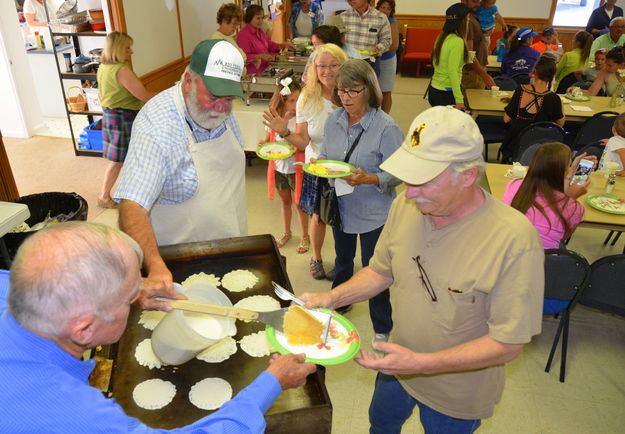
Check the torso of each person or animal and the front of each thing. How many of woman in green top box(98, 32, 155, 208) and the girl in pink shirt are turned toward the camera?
0

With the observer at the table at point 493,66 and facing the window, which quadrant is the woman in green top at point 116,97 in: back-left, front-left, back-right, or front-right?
back-left

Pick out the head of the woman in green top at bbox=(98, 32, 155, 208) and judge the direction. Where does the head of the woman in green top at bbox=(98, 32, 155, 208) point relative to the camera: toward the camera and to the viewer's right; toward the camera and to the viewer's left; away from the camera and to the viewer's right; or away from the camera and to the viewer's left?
away from the camera and to the viewer's right

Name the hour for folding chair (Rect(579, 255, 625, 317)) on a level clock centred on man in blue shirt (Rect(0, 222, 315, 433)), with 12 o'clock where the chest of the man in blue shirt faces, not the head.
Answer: The folding chair is roughly at 1 o'clock from the man in blue shirt.

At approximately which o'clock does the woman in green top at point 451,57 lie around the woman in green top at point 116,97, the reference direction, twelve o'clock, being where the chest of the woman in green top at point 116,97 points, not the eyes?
the woman in green top at point 451,57 is roughly at 2 o'clock from the woman in green top at point 116,97.

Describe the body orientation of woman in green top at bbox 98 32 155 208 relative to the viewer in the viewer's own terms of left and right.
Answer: facing away from the viewer and to the right of the viewer

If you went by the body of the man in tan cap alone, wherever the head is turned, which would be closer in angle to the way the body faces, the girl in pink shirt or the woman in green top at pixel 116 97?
the woman in green top

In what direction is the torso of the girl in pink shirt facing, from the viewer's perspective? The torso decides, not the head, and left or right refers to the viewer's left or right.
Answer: facing away from the viewer and to the right of the viewer

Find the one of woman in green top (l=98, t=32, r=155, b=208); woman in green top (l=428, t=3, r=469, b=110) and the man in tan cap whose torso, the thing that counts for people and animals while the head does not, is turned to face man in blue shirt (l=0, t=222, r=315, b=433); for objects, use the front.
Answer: the man in tan cap

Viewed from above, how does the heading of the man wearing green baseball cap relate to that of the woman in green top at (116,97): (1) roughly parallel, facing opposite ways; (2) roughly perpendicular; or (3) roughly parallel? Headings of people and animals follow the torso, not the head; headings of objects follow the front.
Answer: roughly perpendicular

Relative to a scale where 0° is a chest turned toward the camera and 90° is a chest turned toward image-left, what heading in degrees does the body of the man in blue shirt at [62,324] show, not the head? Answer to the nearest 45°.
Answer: approximately 225°

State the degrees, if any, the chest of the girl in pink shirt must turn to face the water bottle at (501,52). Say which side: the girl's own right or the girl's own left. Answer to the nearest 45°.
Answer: approximately 45° to the girl's own left

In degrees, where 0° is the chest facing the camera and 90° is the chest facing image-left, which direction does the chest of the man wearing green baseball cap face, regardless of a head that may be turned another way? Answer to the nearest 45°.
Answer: approximately 315°

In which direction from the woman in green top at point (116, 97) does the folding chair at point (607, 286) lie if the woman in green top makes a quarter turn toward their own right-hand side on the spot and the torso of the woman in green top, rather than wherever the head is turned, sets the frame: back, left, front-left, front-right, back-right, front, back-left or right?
front

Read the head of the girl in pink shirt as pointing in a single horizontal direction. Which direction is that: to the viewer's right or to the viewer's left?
to the viewer's right
